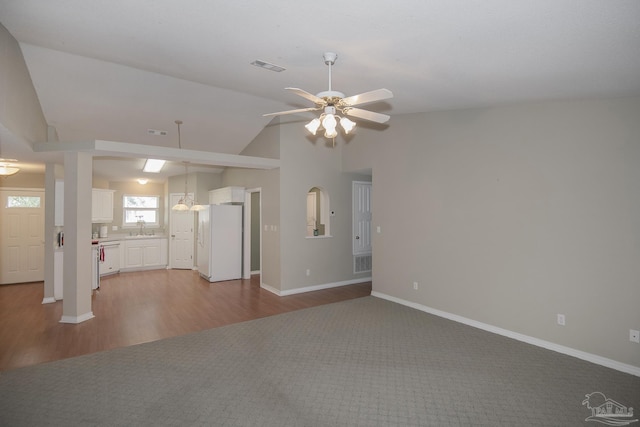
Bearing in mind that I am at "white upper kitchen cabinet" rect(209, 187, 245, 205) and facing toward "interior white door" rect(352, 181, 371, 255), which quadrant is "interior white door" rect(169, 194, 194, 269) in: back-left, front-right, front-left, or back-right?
back-left

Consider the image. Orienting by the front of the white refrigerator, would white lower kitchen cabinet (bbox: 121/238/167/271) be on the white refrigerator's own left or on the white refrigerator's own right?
on the white refrigerator's own right

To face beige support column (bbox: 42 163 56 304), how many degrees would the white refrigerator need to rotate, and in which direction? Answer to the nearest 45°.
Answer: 0° — it already faces it

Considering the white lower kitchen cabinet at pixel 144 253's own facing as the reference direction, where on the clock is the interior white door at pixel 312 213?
The interior white door is roughly at 10 o'clock from the white lower kitchen cabinet.

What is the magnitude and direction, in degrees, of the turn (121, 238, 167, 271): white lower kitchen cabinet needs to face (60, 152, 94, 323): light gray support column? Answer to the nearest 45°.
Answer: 0° — it already faces it

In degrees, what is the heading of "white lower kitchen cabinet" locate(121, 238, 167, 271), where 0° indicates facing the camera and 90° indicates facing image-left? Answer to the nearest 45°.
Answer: approximately 0°

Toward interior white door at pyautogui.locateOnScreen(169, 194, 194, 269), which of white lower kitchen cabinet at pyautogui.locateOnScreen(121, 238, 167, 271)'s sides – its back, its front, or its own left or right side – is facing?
left
